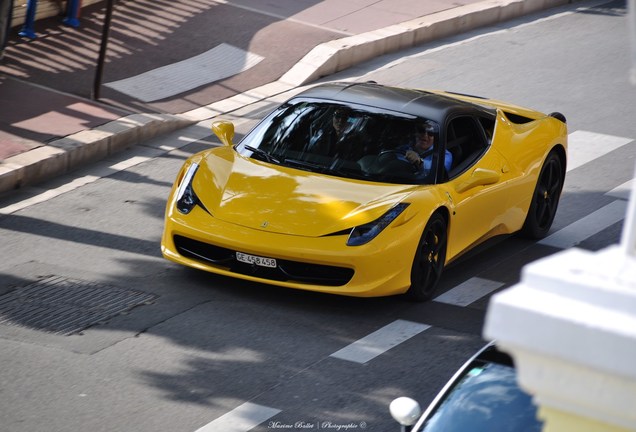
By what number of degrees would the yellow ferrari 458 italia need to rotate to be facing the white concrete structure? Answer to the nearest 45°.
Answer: approximately 45° to its left

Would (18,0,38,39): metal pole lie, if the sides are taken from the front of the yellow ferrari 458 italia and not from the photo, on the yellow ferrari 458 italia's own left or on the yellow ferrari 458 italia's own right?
on the yellow ferrari 458 italia's own right

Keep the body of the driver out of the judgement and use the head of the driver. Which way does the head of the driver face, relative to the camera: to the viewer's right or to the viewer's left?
to the viewer's left

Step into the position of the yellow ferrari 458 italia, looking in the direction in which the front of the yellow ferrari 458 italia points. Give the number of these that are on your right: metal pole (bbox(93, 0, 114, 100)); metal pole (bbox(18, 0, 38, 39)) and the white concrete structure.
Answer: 2

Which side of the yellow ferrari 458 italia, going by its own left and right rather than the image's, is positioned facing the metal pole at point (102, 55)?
right

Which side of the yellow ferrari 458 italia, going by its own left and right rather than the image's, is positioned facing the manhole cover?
front
